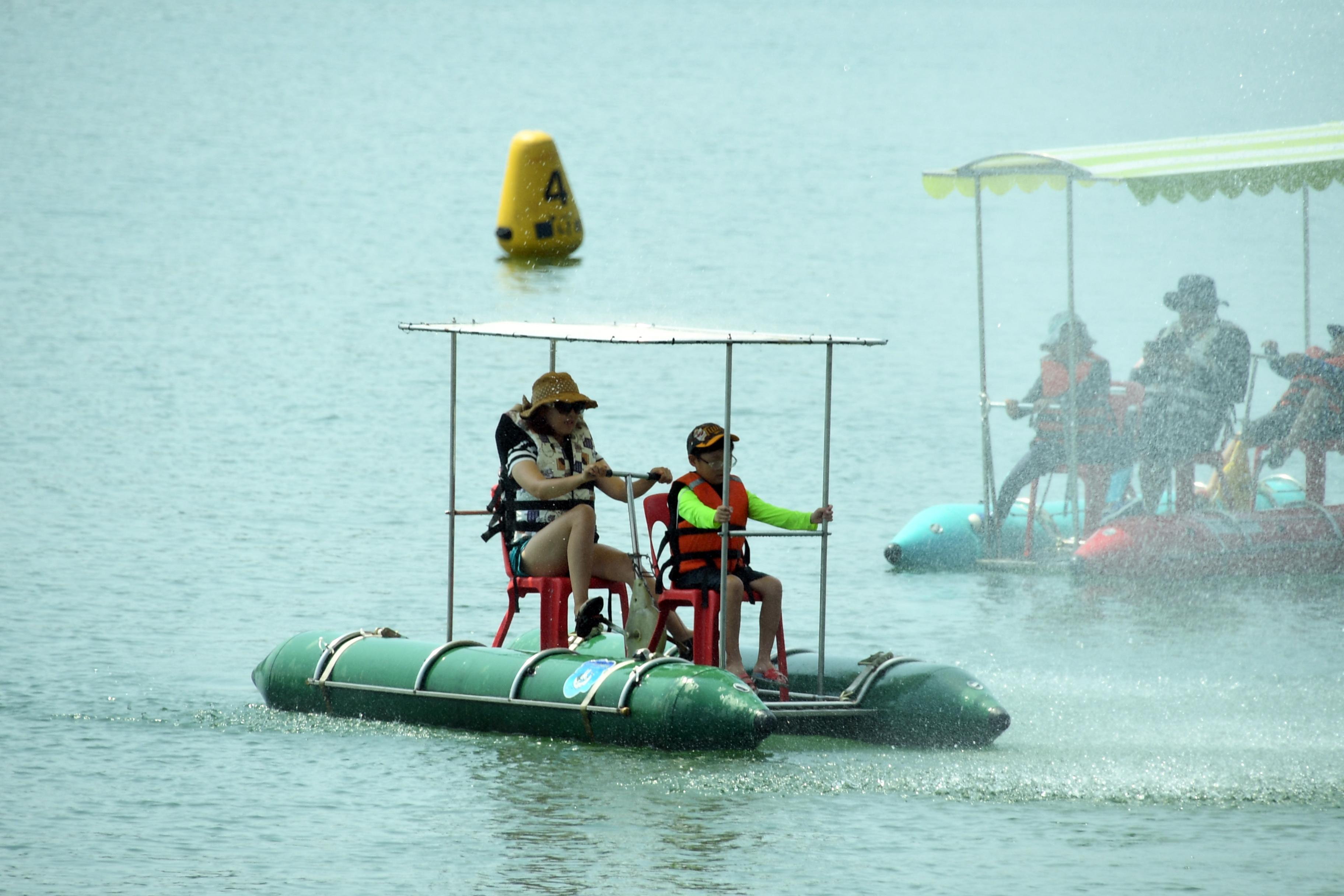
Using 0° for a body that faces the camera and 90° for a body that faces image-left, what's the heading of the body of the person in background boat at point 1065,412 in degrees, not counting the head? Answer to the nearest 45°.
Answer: approximately 45°

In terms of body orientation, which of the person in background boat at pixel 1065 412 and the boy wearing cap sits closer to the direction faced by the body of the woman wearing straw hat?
the boy wearing cap

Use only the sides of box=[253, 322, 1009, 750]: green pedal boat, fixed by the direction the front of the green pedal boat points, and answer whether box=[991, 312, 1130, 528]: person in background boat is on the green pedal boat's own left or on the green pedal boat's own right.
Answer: on the green pedal boat's own left

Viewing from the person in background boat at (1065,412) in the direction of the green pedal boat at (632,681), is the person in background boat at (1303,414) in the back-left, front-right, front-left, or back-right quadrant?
back-left

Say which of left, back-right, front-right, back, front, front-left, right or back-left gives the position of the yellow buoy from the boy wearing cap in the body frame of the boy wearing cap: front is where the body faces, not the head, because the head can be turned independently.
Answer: back-left

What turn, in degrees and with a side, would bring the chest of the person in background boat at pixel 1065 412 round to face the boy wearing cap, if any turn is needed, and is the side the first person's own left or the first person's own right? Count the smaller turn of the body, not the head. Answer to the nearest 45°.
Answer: approximately 45° to the first person's own left

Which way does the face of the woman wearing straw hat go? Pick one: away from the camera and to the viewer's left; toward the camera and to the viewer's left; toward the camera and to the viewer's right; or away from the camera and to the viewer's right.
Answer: toward the camera and to the viewer's right

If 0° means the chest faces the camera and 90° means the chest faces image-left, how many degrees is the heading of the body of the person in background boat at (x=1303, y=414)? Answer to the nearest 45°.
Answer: approximately 45°

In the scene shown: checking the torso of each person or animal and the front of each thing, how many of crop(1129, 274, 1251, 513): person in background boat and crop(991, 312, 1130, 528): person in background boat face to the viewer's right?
0

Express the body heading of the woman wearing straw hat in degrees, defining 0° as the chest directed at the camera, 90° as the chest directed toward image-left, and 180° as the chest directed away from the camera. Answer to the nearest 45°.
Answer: approximately 315°

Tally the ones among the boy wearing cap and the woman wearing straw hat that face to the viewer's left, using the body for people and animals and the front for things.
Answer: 0

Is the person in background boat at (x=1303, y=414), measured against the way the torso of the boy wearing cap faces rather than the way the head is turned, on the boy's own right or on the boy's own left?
on the boy's own left

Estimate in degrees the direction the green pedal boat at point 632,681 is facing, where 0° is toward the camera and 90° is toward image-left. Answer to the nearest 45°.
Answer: approximately 315°

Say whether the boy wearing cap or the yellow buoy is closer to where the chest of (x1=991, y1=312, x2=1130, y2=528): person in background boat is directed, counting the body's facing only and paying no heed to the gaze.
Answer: the boy wearing cap
